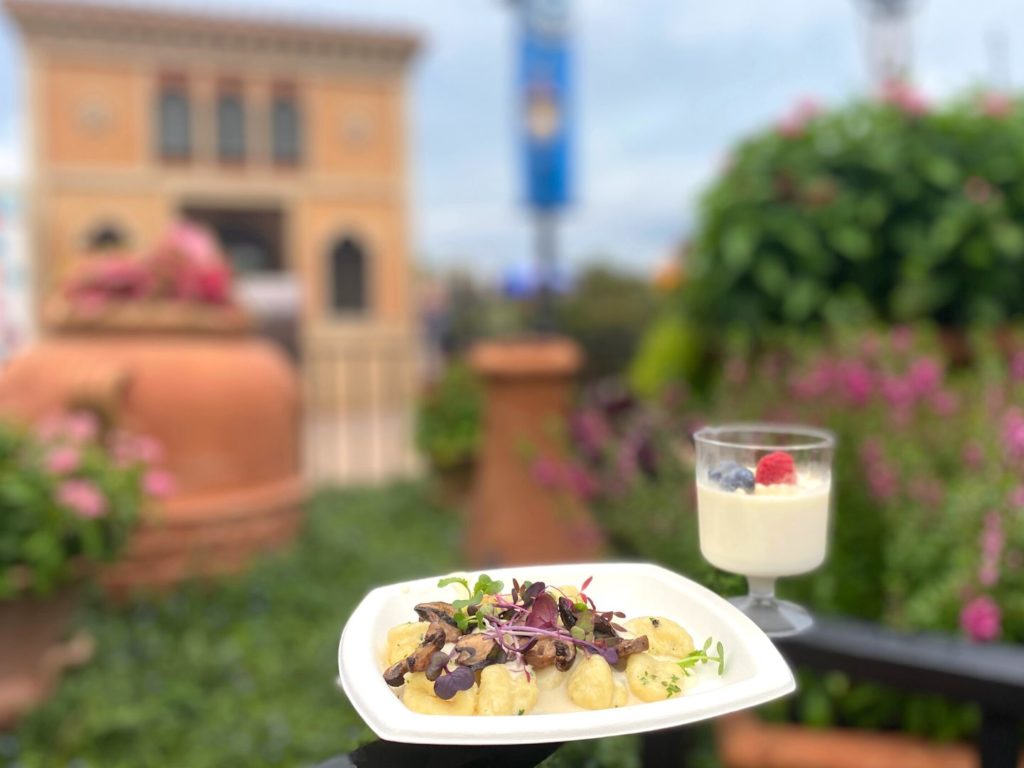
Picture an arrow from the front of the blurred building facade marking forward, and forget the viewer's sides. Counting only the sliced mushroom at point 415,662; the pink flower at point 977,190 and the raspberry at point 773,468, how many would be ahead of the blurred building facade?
3

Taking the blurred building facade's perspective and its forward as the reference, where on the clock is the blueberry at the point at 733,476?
The blueberry is roughly at 12 o'clock from the blurred building facade.

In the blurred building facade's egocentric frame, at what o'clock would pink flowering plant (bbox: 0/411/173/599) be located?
The pink flowering plant is roughly at 12 o'clock from the blurred building facade.

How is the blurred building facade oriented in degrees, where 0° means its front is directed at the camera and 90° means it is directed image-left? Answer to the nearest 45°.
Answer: approximately 0°

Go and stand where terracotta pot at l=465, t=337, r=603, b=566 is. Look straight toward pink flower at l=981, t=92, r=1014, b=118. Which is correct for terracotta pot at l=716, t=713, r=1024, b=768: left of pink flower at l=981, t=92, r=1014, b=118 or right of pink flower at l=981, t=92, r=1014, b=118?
right
